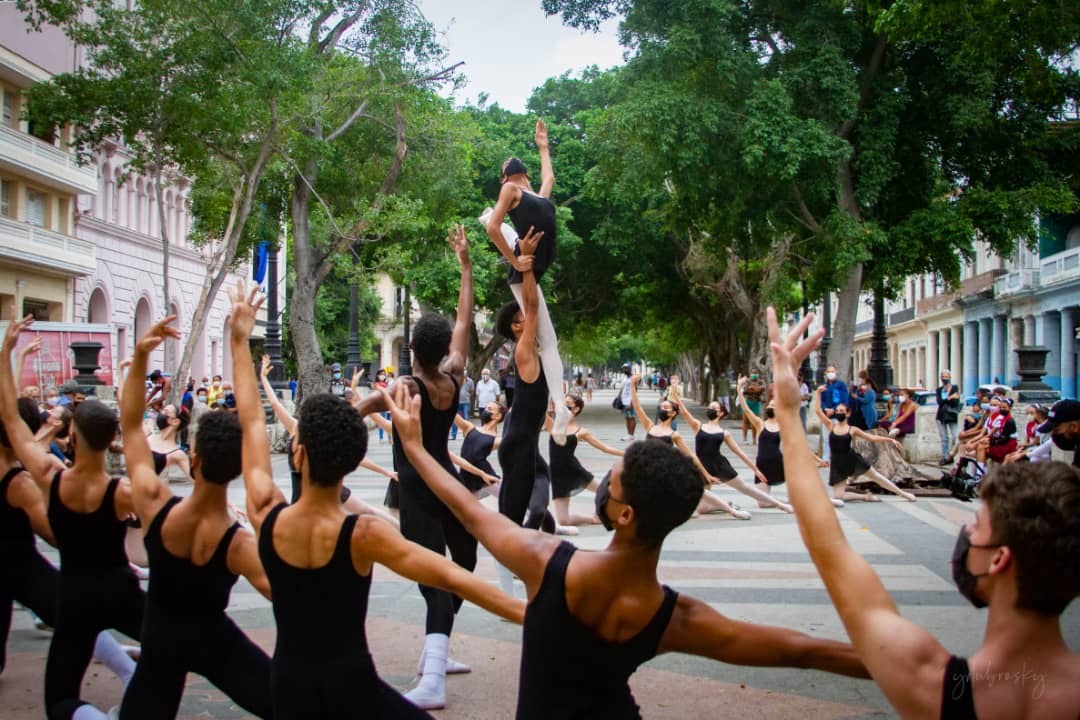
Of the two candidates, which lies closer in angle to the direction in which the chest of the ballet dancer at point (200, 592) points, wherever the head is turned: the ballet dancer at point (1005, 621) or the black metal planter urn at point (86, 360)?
the black metal planter urn

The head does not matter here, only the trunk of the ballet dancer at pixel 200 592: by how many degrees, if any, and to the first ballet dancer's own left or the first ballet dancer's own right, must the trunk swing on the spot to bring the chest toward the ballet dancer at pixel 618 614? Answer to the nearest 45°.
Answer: approximately 135° to the first ballet dancer's own right

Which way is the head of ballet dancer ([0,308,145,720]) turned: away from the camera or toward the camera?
away from the camera

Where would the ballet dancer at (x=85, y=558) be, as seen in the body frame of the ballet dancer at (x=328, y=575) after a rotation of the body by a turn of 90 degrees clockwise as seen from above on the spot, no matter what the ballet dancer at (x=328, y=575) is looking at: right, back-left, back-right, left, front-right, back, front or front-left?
back-left

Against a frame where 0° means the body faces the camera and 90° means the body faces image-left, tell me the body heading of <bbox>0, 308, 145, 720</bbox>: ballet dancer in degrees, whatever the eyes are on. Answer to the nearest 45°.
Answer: approximately 180°

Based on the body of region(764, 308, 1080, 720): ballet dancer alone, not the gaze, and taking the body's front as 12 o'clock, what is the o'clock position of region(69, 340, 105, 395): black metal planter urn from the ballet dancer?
The black metal planter urn is roughly at 12 o'clock from the ballet dancer.

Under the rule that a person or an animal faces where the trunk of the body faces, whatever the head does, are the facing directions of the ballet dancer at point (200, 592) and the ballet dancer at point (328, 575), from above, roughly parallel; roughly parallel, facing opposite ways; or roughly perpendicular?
roughly parallel

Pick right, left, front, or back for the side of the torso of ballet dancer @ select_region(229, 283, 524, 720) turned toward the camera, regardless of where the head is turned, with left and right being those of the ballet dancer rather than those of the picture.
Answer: back

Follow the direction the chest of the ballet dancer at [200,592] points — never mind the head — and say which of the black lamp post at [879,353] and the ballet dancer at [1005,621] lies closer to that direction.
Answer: the black lamp post

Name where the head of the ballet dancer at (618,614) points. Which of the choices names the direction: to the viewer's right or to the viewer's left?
to the viewer's left

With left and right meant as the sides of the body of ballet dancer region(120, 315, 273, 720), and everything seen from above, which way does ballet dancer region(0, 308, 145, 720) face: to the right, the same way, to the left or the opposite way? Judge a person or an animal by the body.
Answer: the same way

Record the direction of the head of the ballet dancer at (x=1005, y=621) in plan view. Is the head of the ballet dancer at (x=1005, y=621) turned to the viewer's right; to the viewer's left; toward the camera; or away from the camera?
to the viewer's left

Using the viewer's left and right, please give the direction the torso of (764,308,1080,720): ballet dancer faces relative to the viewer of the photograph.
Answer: facing away from the viewer and to the left of the viewer

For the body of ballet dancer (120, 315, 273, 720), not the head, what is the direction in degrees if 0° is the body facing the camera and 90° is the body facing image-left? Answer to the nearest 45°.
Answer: approximately 180°
